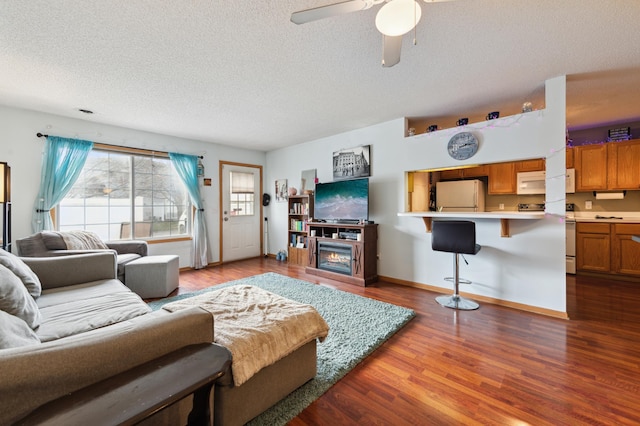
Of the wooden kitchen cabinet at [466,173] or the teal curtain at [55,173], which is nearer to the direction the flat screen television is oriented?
the teal curtain

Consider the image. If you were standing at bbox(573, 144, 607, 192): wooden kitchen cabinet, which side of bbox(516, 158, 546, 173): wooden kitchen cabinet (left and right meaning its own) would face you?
left

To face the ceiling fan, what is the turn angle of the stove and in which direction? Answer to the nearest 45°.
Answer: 0° — it already faces it

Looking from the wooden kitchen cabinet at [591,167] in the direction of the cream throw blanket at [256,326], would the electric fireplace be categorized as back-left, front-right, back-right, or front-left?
front-right

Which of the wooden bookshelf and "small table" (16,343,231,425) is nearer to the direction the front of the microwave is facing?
the small table

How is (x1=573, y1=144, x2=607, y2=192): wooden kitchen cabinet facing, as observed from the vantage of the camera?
facing the viewer

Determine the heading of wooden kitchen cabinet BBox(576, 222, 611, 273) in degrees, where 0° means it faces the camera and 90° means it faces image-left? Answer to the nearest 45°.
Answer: approximately 0°

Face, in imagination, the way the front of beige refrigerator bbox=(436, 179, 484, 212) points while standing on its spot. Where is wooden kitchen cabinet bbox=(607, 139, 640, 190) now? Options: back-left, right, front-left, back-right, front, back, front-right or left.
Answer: left

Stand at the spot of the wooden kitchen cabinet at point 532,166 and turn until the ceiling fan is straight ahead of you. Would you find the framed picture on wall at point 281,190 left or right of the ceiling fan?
right

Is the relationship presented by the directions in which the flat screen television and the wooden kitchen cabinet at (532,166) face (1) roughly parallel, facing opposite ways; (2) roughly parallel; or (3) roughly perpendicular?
roughly parallel

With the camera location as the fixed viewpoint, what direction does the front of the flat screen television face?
facing the viewer and to the left of the viewer

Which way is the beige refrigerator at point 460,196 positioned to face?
toward the camera

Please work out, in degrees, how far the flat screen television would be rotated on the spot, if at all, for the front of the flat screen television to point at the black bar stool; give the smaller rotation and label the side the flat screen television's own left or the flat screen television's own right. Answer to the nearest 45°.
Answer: approximately 90° to the flat screen television's own left

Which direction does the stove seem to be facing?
toward the camera
